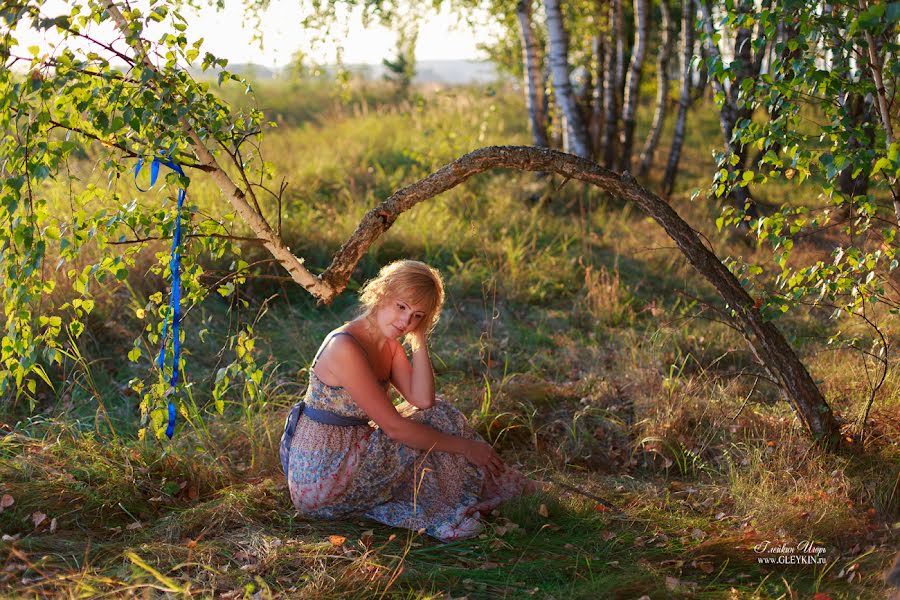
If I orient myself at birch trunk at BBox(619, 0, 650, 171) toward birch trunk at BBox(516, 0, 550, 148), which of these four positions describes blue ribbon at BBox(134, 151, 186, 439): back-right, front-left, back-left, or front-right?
front-left

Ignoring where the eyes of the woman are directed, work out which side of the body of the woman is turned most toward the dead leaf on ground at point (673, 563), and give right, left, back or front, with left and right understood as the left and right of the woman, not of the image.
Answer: front

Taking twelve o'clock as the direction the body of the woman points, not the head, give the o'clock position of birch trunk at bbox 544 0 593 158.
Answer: The birch trunk is roughly at 8 o'clock from the woman.

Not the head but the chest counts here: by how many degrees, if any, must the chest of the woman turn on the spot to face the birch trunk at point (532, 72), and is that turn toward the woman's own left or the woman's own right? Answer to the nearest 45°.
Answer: approximately 135° to the woman's own left

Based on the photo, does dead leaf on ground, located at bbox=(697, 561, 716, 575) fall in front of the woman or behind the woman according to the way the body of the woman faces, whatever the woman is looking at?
in front

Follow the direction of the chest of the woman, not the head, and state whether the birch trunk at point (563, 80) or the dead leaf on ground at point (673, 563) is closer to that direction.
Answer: the dead leaf on ground

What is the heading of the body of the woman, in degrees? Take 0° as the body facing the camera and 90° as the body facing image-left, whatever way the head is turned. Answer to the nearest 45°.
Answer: approximately 315°

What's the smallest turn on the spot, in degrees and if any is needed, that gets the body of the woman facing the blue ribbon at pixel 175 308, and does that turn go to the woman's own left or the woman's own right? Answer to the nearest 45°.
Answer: approximately 135° to the woman's own right

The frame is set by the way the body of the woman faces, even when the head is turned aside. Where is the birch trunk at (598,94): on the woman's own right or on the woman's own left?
on the woman's own left
